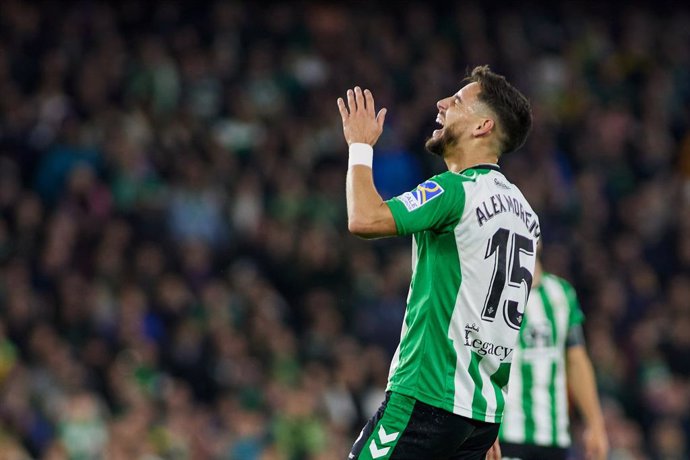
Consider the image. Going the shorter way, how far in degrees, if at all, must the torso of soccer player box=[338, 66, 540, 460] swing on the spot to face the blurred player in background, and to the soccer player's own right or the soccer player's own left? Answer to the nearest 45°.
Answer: approximately 45° to the soccer player's own right

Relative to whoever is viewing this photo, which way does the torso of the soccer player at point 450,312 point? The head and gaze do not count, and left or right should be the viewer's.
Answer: facing away from the viewer and to the left of the viewer

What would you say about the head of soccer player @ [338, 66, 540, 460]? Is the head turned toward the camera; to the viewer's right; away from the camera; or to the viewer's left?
to the viewer's left
